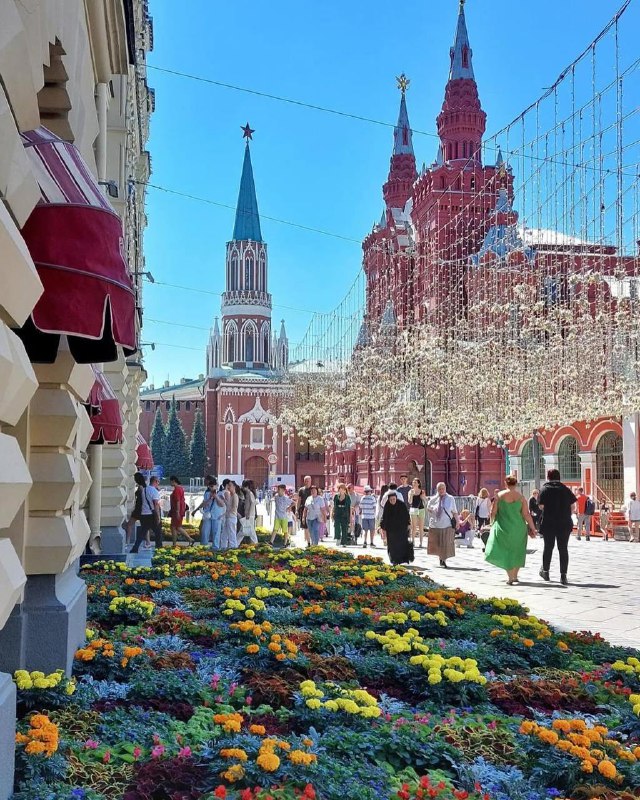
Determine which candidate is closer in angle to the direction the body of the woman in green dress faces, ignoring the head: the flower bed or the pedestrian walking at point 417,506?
the pedestrian walking

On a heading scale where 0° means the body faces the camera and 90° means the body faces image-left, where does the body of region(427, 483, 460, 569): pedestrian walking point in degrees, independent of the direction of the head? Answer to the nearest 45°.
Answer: approximately 0°

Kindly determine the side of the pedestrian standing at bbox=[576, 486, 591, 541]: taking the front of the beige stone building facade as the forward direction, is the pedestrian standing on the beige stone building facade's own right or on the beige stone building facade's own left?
on the beige stone building facade's own left

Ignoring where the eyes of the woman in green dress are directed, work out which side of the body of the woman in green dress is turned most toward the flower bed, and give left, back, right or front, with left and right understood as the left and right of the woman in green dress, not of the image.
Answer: back

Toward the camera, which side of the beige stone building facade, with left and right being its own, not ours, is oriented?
right

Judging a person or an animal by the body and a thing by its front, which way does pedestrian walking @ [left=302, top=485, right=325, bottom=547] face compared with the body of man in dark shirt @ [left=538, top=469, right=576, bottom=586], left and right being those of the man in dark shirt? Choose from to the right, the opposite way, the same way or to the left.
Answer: the opposite way

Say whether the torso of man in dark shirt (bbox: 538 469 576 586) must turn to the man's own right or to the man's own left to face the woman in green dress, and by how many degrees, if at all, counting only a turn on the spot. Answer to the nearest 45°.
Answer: approximately 135° to the man's own left

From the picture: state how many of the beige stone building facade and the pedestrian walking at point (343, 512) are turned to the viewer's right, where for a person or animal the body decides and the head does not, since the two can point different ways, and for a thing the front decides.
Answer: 1

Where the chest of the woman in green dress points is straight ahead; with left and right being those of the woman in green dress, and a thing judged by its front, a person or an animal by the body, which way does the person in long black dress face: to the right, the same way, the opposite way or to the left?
the opposite way

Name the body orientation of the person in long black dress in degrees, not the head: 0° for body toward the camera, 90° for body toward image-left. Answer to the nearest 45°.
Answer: approximately 0°
